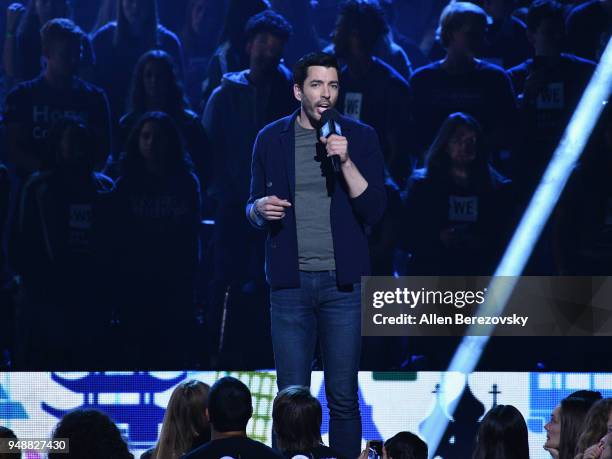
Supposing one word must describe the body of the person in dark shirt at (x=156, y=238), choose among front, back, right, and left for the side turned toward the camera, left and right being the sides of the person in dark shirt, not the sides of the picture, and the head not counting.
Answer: front

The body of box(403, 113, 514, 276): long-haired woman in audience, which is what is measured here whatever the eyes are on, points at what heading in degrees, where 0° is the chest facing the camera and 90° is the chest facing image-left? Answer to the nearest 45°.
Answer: approximately 0°

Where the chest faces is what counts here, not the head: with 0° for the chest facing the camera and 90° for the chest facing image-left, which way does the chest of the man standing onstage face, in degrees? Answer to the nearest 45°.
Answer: approximately 0°

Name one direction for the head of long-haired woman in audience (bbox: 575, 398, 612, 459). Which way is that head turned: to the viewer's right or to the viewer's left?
to the viewer's left

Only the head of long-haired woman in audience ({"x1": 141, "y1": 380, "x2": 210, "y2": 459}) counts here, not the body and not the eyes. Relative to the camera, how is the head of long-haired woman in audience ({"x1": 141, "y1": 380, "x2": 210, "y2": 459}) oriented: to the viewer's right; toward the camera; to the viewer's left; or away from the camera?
away from the camera

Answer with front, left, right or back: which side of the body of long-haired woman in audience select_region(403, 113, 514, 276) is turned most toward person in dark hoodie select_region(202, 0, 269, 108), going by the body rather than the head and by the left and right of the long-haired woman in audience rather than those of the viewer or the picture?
right

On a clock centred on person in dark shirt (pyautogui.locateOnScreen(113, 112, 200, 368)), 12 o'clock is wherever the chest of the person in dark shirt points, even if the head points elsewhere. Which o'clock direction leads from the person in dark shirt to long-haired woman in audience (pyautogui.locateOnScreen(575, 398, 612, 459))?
The long-haired woman in audience is roughly at 11 o'clock from the person in dark shirt.

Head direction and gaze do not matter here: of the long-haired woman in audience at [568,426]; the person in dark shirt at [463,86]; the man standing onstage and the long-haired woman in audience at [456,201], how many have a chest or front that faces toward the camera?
3

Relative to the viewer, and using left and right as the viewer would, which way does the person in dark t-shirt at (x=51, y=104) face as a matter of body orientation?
facing the viewer

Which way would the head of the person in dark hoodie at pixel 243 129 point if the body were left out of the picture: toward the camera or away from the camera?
toward the camera

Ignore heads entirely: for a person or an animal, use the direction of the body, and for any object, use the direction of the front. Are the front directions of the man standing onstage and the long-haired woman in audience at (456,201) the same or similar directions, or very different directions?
same or similar directions

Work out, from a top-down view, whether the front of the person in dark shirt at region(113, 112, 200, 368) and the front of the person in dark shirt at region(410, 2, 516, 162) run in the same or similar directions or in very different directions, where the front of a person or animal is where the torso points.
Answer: same or similar directions

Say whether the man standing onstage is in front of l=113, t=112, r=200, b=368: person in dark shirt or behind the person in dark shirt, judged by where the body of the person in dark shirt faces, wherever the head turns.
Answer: in front

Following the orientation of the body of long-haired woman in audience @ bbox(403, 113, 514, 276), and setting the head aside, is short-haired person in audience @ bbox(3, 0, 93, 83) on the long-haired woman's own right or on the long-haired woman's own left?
on the long-haired woman's own right
